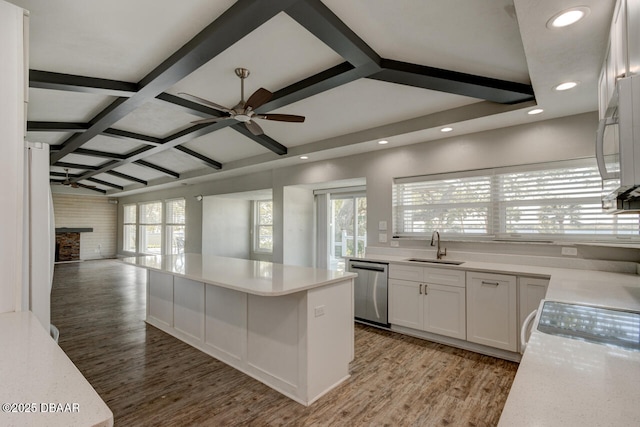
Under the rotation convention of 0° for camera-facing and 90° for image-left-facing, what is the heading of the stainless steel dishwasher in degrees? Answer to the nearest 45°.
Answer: approximately 45°

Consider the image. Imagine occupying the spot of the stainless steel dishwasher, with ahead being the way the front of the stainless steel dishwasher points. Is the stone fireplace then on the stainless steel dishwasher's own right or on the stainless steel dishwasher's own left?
on the stainless steel dishwasher's own right

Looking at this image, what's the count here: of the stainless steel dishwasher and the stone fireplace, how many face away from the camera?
0

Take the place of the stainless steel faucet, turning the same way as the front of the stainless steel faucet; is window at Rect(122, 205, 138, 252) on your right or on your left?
on your right

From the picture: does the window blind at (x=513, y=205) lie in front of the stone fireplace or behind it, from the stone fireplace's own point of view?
in front

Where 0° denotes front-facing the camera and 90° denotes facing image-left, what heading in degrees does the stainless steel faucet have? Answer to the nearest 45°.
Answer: approximately 45°

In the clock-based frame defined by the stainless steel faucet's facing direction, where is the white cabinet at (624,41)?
The white cabinet is roughly at 10 o'clock from the stainless steel faucet.

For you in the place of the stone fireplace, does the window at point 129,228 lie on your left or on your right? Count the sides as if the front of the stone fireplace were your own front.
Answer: on your left

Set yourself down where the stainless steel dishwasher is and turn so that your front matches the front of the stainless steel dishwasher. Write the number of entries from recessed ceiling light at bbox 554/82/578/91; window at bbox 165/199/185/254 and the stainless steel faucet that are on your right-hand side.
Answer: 1

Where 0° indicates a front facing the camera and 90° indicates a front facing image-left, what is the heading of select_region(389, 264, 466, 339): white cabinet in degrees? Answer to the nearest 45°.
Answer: approximately 45°

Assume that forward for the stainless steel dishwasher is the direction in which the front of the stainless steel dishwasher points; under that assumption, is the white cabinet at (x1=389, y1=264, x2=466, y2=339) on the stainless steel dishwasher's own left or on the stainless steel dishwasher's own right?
on the stainless steel dishwasher's own left
